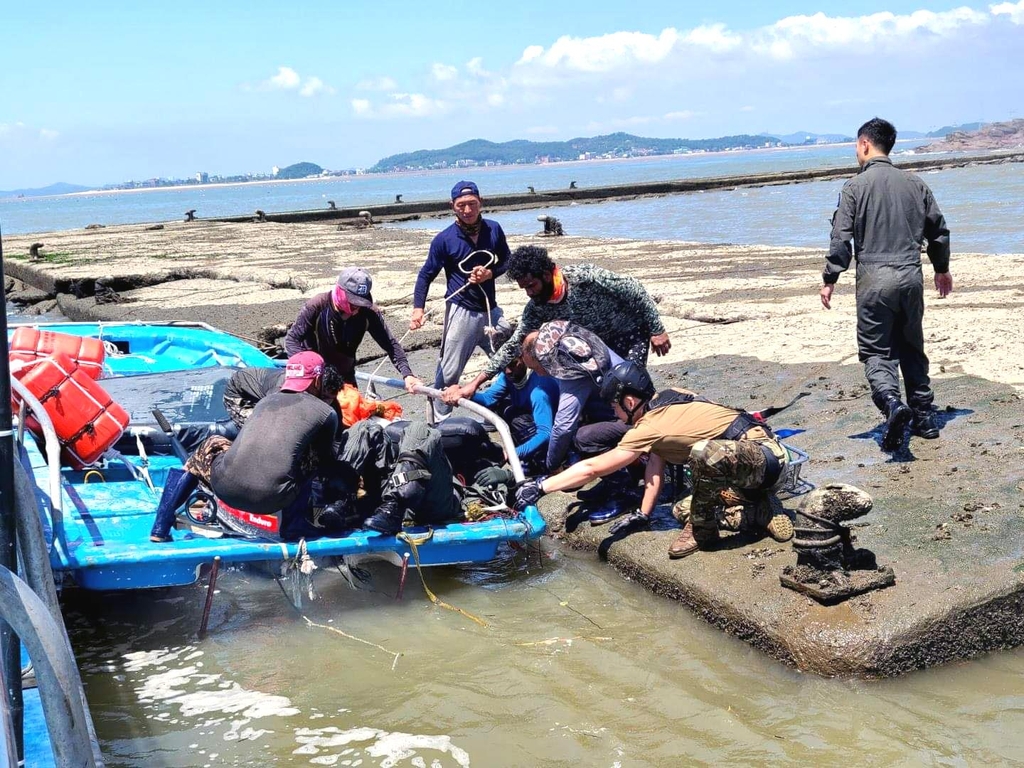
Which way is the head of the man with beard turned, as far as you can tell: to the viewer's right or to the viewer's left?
to the viewer's left

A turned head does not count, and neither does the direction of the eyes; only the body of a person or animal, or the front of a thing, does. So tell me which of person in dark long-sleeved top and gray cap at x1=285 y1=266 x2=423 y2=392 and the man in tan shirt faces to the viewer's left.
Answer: the man in tan shirt

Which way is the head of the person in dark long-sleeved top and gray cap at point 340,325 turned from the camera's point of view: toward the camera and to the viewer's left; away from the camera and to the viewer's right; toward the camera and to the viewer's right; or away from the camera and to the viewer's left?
toward the camera and to the viewer's right

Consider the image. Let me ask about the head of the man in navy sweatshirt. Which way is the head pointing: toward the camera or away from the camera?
toward the camera

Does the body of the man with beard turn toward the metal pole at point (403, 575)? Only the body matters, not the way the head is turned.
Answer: yes

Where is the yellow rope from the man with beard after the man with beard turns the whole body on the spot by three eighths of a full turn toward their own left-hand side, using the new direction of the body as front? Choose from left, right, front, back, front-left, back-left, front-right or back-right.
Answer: back-right

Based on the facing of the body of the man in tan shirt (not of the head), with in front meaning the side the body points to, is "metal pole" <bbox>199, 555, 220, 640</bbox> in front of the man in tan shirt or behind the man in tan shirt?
in front

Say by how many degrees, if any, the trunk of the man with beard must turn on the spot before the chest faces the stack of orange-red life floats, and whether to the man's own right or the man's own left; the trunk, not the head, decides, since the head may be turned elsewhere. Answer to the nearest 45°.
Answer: approximately 45° to the man's own right

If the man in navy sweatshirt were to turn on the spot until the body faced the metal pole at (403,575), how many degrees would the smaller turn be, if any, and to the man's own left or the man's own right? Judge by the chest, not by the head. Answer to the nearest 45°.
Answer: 0° — they already face it

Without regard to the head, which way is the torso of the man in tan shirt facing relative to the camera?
to the viewer's left

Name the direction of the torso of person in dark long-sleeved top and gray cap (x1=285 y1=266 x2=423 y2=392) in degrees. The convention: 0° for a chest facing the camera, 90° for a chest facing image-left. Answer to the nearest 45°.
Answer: approximately 315°

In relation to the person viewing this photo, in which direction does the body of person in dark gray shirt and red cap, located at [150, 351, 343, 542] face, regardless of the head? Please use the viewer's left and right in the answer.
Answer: facing away from the viewer and to the right of the viewer

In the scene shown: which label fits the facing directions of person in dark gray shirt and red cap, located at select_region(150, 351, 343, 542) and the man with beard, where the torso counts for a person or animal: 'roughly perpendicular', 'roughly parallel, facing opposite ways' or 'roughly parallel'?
roughly parallel, facing opposite ways

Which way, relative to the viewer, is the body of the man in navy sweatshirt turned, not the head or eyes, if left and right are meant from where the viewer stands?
facing the viewer
